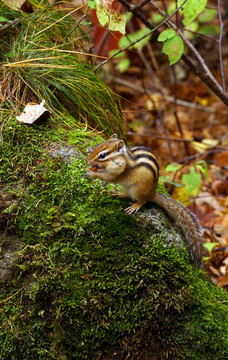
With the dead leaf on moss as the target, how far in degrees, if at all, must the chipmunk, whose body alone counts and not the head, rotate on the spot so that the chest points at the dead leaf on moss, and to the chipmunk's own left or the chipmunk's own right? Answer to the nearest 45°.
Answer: approximately 45° to the chipmunk's own right

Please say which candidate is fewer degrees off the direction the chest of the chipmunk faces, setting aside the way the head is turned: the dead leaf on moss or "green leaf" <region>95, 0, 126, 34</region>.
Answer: the dead leaf on moss

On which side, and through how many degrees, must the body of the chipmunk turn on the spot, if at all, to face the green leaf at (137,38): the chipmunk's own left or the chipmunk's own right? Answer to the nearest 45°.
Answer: approximately 90° to the chipmunk's own right

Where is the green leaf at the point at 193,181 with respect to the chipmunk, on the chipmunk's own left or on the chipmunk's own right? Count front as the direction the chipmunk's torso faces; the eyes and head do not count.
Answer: on the chipmunk's own right

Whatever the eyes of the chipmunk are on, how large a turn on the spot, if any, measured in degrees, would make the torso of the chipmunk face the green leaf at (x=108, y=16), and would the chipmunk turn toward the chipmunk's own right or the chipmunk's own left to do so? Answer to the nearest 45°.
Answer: approximately 90° to the chipmunk's own right

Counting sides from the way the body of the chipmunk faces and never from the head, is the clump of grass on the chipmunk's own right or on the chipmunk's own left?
on the chipmunk's own right

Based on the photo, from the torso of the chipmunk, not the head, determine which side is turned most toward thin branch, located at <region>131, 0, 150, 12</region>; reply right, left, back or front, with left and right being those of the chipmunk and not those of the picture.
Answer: right

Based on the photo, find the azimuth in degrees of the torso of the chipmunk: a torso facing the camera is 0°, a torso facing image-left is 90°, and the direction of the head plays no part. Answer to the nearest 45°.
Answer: approximately 90°

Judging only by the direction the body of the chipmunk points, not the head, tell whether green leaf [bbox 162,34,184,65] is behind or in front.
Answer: behind

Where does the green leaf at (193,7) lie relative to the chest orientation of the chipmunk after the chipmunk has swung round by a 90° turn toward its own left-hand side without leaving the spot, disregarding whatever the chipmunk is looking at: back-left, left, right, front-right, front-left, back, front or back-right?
back-left
